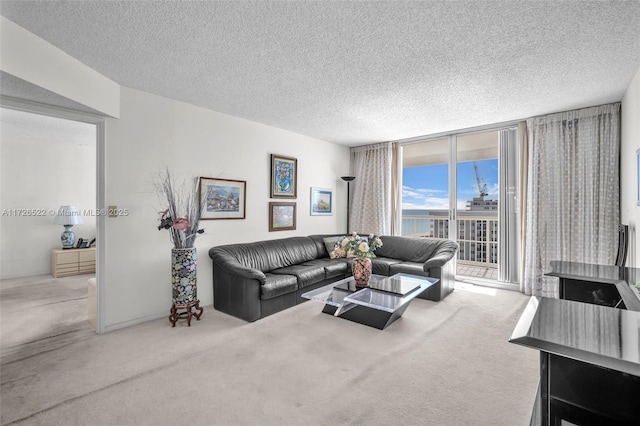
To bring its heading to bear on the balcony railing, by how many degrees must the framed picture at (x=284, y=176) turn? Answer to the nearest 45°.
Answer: approximately 45° to its left

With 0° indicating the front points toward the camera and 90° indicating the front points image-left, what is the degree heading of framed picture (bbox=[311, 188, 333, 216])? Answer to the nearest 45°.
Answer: approximately 315°

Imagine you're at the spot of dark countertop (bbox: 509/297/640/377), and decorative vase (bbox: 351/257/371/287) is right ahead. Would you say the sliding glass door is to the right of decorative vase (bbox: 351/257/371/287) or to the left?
right
